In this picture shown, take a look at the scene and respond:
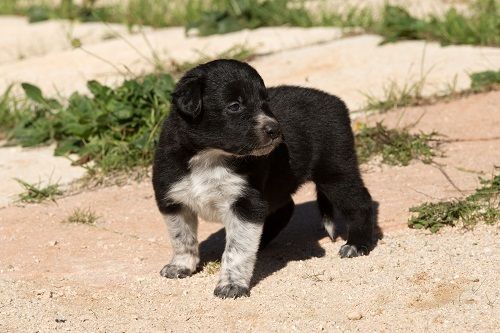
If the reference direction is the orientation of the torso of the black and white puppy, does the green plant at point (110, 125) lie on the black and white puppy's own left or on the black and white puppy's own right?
on the black and white puppy's own right

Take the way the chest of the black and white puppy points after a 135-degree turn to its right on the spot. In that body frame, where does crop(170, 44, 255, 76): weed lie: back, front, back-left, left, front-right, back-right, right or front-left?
front

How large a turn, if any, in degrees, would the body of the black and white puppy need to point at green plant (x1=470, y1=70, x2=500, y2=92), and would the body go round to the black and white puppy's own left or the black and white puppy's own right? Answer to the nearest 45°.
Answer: approximately 180°

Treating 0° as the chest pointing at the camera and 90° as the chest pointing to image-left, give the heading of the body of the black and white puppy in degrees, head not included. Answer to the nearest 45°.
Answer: approximately 45°

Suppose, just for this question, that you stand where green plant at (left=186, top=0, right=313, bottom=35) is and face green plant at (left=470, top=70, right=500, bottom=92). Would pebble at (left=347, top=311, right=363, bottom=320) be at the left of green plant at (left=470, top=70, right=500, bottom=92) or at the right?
right

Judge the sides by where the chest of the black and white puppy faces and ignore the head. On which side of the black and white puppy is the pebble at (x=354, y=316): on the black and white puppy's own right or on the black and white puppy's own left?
on the black and white puppy's own left

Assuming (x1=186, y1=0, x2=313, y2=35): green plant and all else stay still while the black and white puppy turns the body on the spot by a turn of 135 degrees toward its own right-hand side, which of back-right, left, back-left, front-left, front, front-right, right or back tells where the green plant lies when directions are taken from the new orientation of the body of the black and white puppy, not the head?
front
